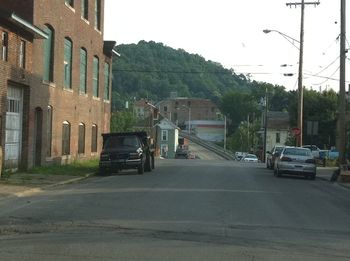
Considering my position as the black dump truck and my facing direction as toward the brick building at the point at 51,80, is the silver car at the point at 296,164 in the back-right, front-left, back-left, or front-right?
back-right

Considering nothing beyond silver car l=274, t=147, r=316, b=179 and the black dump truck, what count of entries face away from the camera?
1

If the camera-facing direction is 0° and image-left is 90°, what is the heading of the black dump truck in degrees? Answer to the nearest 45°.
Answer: approximately 0°

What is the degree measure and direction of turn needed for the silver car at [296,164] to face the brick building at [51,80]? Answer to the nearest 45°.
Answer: approximately 90° to its left

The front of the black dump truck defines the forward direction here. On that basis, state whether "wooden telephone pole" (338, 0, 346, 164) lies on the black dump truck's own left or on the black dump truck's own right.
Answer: on the black dump truck's own left

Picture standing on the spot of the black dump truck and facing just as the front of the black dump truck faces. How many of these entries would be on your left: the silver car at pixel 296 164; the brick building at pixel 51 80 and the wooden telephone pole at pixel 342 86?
2

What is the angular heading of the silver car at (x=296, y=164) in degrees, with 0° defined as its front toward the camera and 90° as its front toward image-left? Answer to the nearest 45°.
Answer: approximately 180°

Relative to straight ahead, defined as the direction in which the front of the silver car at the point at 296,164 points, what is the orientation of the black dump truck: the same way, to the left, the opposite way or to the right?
the opposite way
